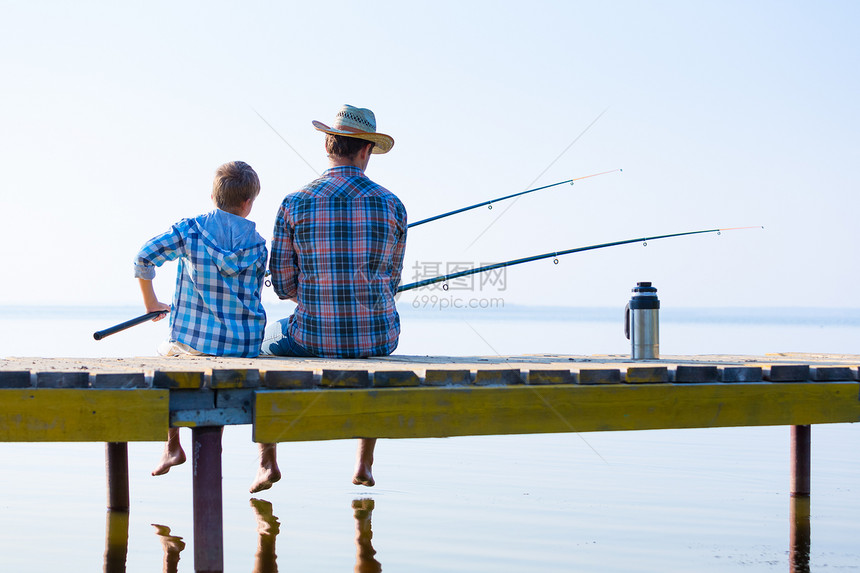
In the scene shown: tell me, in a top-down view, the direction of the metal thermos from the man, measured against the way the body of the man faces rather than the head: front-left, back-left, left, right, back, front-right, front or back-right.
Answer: right

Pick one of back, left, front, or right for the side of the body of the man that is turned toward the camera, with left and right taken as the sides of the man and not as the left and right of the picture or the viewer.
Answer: back
